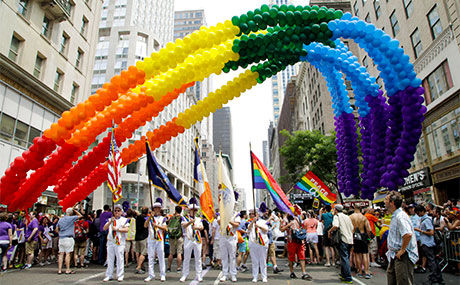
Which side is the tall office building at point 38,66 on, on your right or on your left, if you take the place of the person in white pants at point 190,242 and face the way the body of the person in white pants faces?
on your right

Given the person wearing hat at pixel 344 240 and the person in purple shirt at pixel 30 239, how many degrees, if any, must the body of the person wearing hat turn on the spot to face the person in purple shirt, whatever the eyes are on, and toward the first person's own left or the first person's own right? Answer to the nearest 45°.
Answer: approximately 45° to the first person's own left

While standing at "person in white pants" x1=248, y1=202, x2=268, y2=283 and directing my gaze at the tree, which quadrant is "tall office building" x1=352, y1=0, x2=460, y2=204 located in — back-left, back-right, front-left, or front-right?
front-right

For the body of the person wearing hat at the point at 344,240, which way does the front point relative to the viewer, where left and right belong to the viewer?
facing away from the viewer and to the left of the viewer

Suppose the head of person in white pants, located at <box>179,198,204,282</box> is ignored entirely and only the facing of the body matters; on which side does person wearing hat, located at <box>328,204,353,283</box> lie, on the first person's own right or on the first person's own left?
on the first person's own left

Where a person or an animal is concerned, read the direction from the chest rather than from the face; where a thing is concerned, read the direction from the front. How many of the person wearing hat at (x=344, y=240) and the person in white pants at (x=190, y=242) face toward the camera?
1

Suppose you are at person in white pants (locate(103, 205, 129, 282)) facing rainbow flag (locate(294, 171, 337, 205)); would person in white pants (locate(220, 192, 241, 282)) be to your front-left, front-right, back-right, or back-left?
front-right

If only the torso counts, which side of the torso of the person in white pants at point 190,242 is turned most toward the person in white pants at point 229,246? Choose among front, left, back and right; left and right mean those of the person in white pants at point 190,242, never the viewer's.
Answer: left

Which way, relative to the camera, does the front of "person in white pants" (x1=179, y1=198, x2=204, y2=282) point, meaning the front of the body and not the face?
toward the camera

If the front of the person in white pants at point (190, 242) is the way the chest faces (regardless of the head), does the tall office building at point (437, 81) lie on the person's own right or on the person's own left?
on the person's own left

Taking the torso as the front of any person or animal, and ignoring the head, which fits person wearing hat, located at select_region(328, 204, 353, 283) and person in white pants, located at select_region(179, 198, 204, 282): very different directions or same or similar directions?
very different directions
